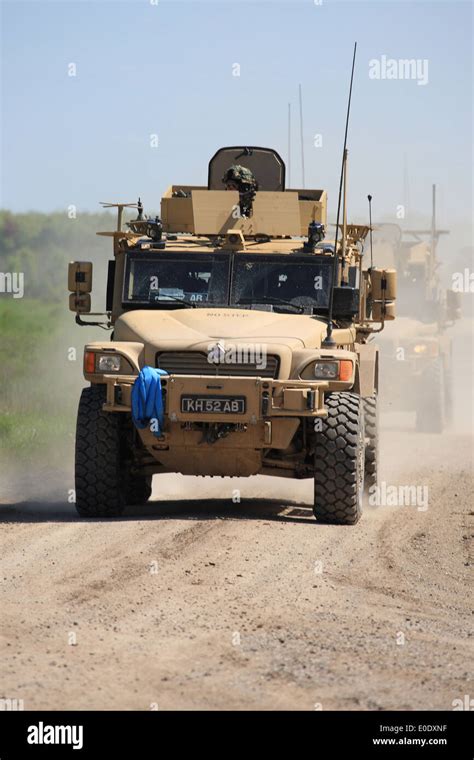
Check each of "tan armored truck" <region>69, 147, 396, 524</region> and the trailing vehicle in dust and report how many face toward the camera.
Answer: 2

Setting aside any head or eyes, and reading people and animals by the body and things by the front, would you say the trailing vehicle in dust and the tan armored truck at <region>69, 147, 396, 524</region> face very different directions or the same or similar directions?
same or similar directions

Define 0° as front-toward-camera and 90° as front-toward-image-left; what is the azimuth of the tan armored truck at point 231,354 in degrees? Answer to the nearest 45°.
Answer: approximately 0°

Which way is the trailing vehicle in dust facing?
toward the camera

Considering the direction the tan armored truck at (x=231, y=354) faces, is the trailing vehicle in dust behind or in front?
behind

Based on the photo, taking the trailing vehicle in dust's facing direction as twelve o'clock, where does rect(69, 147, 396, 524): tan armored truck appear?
The tan armored truck is roughly at 12 o'clock from the trailing vehicle in dust.
